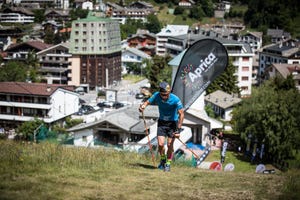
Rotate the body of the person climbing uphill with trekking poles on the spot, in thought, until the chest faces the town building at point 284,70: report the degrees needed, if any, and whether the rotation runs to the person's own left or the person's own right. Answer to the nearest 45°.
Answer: approximately 180°

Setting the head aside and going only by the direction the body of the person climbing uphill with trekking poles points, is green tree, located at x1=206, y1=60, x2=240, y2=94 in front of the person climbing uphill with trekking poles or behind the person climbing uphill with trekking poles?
behind

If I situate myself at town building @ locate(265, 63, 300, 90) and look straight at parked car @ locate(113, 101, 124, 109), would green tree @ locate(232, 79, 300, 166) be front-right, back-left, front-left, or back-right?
front-left

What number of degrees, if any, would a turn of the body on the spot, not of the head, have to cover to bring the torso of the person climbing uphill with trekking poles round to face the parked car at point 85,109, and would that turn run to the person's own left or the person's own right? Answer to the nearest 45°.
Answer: approximately 180°

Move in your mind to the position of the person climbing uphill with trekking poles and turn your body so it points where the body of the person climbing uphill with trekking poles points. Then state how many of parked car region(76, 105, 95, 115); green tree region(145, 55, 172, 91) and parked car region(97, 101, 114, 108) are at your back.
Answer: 3

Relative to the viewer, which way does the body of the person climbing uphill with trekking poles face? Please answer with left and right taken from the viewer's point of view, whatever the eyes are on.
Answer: facing the viewer

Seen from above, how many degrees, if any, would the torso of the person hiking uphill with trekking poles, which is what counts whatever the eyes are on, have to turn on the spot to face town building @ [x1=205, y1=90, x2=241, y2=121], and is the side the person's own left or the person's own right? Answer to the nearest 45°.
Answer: approximately 180°

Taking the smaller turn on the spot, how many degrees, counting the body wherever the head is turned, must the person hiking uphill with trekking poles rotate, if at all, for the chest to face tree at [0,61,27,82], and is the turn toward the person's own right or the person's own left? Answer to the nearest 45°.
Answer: approximately 180°

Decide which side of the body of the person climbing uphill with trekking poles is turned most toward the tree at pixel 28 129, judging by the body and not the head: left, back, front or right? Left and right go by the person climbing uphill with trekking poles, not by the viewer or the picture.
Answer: back

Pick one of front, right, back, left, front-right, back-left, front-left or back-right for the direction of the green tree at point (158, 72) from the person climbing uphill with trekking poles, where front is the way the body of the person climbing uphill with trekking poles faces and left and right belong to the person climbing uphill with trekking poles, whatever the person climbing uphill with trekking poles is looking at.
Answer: back

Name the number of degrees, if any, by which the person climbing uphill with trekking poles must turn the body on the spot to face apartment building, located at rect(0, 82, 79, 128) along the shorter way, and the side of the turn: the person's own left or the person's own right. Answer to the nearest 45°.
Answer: approximately 180°

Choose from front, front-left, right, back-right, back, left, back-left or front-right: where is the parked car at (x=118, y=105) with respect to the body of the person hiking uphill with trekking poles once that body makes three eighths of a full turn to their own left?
front-left
